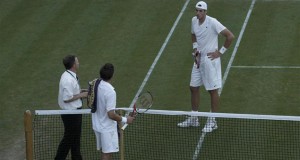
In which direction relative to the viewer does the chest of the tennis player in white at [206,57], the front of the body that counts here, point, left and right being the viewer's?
facing the viewer and to the left of the viewer

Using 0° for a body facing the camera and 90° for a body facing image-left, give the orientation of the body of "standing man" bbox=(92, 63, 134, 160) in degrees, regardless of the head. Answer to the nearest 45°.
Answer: approximately 225°

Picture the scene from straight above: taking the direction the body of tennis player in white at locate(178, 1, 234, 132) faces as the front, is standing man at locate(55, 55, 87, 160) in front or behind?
in front

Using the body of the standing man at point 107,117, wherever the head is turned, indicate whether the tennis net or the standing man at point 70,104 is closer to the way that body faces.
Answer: the tennis net

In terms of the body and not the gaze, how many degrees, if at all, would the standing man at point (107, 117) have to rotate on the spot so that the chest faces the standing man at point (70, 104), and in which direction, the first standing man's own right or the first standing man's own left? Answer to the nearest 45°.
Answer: approximately 90° to the first standing man's own left

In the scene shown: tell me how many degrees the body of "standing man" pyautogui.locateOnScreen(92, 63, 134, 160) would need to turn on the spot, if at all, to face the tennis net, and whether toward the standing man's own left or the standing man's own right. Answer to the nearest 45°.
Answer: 0° — they already face it

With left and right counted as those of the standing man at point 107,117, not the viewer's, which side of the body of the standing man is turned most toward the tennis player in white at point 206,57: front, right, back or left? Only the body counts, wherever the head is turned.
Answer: front

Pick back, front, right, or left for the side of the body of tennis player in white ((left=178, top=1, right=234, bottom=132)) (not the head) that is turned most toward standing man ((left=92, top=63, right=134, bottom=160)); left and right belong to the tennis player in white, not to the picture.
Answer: front

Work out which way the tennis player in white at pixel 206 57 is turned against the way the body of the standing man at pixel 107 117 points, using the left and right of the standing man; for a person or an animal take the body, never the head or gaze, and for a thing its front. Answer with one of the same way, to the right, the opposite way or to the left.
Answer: the opposite way
